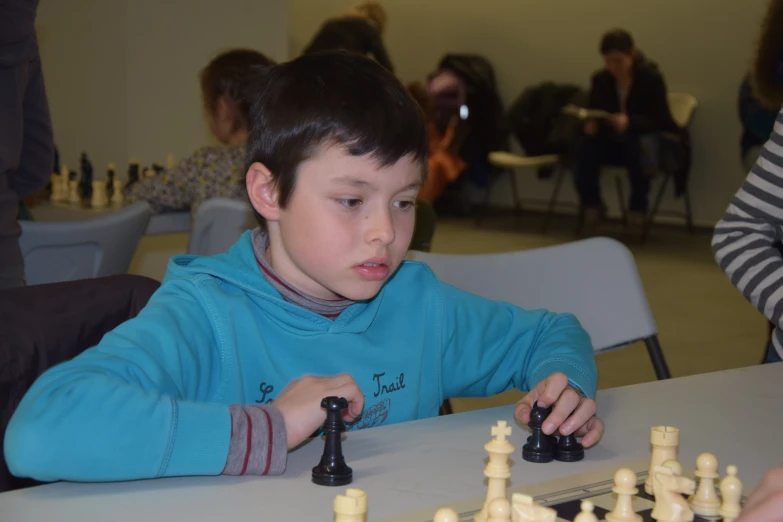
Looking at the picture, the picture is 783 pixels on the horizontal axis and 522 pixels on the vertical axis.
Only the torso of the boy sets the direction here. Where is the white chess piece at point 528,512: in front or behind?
in front

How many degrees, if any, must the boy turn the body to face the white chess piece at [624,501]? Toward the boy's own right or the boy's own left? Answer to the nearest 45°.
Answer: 0° — they already face it

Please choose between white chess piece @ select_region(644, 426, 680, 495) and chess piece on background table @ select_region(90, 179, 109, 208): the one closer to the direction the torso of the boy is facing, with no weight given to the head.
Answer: the white chess piece

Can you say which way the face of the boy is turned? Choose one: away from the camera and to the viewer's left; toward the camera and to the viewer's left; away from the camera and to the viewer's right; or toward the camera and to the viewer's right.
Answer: toward the camera and to the viewer's right

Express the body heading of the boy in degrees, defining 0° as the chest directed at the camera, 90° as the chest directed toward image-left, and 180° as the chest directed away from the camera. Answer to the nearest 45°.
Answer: approximately 315°

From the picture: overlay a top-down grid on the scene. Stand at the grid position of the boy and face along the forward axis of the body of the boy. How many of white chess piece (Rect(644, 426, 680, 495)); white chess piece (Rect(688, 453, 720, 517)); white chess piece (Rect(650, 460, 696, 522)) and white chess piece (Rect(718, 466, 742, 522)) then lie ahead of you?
4

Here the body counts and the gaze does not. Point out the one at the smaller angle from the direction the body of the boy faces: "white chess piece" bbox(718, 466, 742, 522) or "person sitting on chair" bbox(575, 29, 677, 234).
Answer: the white chess piece

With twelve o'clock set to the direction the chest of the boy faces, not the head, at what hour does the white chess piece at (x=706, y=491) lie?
The white chess piece is roughly at 12 o'clock from the boy.

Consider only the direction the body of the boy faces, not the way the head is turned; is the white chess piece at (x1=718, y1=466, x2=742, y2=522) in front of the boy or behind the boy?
in front

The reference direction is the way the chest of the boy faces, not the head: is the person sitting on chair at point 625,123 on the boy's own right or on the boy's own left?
on the boy's own left

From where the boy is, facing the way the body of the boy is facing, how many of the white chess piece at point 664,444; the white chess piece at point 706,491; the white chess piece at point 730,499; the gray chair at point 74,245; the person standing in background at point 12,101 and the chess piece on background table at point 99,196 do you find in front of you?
3
